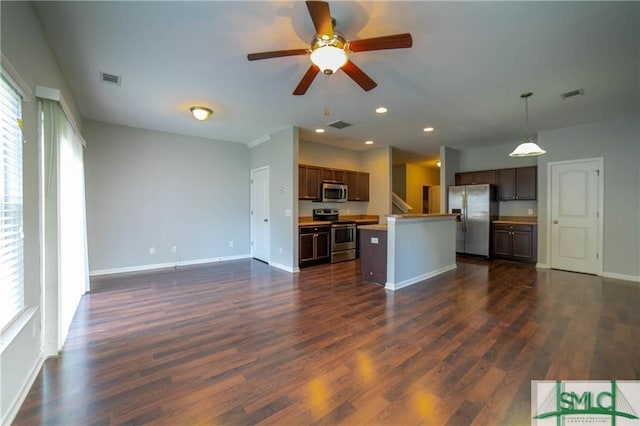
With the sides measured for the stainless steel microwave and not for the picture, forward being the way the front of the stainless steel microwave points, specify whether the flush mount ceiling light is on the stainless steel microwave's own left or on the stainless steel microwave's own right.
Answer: on the stainless steel microwave's own right

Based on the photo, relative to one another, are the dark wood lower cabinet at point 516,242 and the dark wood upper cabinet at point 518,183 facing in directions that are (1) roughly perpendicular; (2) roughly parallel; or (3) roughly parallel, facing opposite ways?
roughly parallel

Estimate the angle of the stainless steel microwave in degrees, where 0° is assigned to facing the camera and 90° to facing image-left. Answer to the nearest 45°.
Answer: approximately 315°

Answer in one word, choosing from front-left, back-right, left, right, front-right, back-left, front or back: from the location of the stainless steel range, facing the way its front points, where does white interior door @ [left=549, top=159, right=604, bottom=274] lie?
front-left

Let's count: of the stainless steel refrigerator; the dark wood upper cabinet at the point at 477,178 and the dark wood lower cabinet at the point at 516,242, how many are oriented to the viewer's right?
0

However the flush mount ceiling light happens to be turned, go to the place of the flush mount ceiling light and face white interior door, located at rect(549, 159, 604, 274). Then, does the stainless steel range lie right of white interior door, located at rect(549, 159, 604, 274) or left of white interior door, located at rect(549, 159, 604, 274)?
left

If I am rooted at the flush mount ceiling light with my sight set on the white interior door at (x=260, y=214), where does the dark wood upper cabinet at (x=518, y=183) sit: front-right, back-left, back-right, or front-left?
front-right

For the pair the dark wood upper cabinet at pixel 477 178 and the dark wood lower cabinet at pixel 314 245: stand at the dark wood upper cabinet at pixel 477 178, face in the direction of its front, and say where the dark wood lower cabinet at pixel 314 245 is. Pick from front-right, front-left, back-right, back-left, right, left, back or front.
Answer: front

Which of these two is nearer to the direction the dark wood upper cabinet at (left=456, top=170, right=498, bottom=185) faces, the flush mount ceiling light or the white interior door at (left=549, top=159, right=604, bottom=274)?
the flush mount ceiling light

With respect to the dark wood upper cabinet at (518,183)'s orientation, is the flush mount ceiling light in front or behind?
in front

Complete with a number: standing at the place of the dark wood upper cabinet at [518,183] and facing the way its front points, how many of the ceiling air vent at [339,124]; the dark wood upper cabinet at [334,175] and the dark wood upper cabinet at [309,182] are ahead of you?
3

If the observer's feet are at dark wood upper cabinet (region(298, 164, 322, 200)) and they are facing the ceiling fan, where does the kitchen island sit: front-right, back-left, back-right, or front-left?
front-left

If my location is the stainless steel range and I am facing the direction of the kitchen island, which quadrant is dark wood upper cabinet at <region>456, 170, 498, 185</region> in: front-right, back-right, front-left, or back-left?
front-left

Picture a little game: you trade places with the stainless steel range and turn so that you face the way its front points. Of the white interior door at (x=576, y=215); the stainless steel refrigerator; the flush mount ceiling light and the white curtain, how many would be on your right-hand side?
2

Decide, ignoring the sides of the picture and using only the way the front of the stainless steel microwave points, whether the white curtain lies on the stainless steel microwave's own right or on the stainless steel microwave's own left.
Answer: on the stainless steel microwave's own right

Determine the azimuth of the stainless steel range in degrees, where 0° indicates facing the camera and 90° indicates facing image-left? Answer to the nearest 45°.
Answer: approximately 315°

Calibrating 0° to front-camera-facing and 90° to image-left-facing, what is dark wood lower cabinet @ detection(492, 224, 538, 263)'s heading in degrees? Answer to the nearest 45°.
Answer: approximately 45°

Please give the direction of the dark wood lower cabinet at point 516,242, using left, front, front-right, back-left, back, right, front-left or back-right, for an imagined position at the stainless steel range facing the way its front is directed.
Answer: front-left
